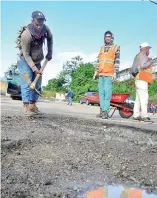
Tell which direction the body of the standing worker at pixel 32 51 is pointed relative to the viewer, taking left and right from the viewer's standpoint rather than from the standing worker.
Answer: facing the viewer and to the right of the viewer

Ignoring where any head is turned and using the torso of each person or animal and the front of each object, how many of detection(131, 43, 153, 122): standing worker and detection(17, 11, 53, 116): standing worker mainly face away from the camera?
0

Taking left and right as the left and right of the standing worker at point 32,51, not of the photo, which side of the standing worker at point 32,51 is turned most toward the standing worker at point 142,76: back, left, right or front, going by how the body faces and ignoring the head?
left

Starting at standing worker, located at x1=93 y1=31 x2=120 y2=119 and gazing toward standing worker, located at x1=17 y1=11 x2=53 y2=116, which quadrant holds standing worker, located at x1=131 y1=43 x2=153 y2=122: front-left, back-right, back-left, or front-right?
back-left

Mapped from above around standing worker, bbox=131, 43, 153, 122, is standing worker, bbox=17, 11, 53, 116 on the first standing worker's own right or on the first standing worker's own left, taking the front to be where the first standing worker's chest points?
on the first standing worker's own right
